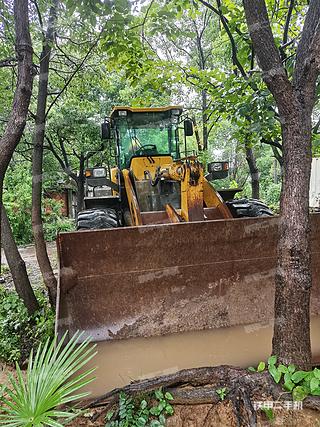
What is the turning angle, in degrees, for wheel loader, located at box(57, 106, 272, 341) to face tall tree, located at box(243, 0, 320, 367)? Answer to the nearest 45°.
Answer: approximately 45° to its left

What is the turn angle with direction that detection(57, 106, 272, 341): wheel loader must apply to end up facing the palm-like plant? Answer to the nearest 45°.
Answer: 0° — it already faces it

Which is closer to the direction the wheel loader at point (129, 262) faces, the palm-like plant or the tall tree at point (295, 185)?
the palm-like plant

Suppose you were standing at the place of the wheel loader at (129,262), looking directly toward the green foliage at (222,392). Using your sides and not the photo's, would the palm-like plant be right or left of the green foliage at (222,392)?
right

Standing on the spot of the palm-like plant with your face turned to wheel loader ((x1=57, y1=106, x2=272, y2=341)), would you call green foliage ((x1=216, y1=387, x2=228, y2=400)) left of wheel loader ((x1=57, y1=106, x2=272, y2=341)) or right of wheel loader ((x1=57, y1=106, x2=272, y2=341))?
right

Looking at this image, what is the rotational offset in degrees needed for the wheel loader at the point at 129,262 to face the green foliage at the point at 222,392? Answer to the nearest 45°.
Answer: approximately 45° to its left

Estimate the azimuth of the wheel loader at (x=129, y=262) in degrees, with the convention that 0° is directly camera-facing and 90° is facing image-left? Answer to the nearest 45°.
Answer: approximately 0°
